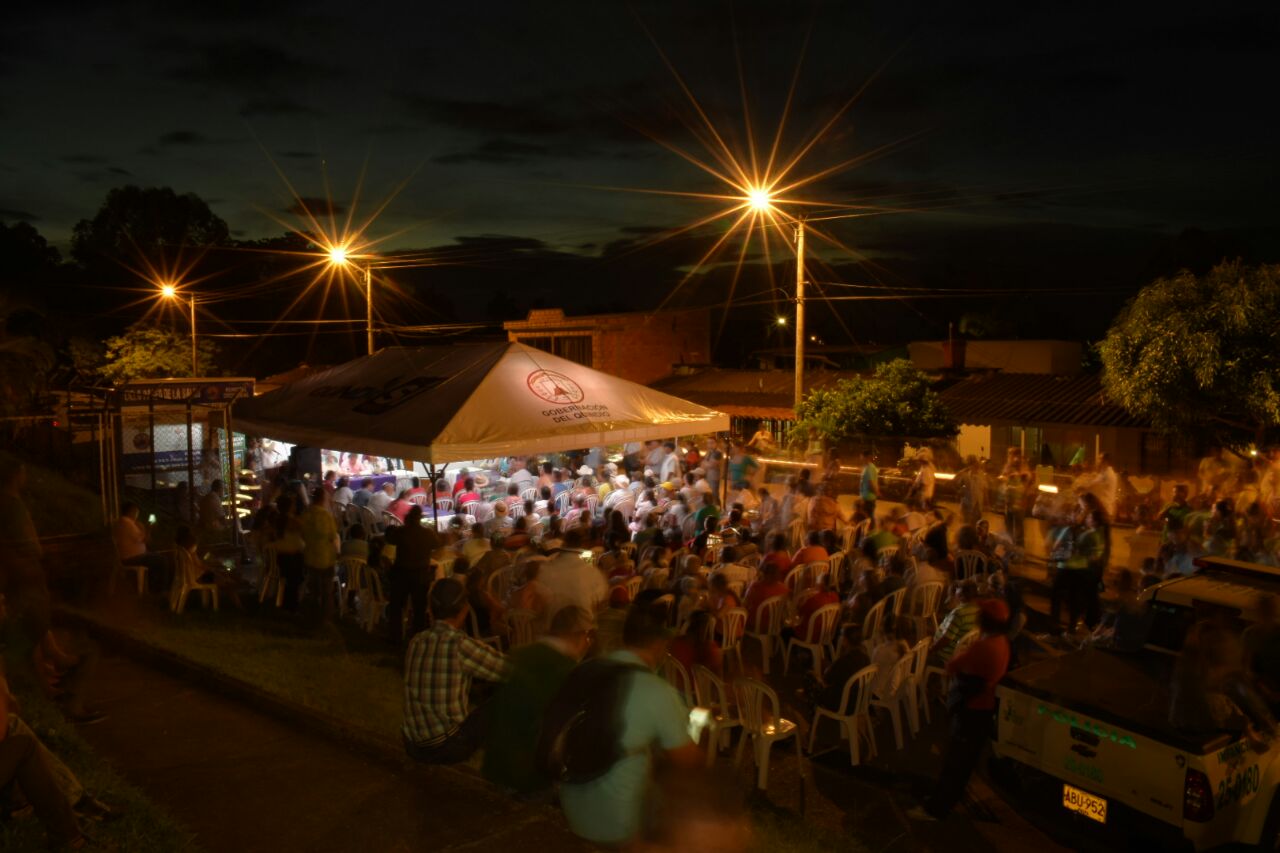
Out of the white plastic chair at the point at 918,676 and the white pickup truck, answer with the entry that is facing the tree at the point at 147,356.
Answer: the white plastic chair

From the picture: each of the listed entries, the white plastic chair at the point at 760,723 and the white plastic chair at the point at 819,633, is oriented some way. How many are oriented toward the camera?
0

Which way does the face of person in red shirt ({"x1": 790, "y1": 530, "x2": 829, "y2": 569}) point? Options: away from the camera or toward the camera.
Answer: away from the camera

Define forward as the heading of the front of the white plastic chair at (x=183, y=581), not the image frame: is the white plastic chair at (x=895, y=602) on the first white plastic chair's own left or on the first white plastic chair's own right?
on the first white plastic chair's own right

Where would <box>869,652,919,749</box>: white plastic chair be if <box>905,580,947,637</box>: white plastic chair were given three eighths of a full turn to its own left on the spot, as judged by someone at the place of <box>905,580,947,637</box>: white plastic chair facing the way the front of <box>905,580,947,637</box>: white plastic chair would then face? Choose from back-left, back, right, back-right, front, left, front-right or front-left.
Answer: front

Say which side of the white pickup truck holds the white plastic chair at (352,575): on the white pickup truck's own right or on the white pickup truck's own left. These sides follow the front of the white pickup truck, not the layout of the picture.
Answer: on the white pickup truck's own left

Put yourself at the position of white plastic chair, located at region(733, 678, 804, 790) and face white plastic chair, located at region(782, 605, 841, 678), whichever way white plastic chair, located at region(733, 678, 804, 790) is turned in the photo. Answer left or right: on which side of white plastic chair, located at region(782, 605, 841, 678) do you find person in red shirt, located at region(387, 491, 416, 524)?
left

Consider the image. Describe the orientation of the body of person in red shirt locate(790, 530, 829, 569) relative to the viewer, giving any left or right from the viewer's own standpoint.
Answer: facing away from the viewer and to the left of the viewer

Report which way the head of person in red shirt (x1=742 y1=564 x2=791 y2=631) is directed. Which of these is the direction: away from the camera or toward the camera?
away from the camera

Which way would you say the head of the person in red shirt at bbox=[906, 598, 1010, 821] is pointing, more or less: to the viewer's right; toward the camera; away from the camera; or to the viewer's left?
away from the camera

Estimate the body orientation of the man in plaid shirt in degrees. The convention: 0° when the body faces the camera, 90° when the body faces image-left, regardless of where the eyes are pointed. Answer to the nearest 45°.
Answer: approximately 225°
